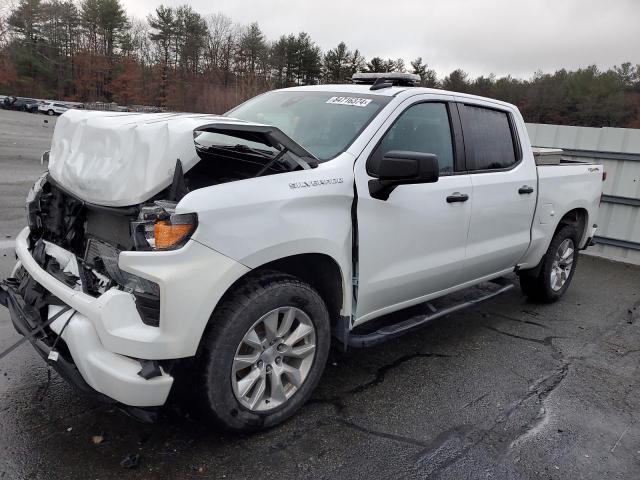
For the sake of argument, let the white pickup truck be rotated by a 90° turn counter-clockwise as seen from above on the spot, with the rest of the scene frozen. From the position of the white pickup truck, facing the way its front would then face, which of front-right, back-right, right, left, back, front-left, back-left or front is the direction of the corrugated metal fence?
left

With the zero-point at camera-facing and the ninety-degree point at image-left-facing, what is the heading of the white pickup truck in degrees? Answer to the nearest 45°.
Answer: approximately 45°
